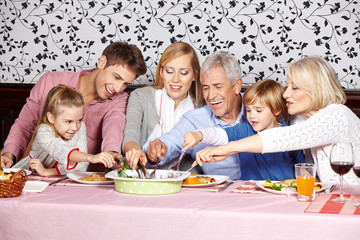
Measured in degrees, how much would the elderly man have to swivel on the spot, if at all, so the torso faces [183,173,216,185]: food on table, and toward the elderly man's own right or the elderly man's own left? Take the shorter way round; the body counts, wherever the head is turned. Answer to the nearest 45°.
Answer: approximately 45° to the elderly man's own left

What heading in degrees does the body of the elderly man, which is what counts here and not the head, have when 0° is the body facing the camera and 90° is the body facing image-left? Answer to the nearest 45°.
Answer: approximately 45°
